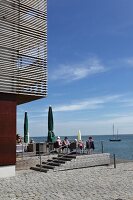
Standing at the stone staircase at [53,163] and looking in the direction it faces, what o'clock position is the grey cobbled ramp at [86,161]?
The grey cobbled ramp is roughly at 7 o'clock from the stone staircase.

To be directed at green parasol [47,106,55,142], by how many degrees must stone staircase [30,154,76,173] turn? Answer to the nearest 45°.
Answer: approximately 135° to its right

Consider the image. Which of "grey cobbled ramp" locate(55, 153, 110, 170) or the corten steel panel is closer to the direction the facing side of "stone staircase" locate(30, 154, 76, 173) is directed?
the corten steel panel

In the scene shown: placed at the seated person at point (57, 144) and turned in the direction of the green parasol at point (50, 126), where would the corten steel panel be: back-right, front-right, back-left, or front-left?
back-left

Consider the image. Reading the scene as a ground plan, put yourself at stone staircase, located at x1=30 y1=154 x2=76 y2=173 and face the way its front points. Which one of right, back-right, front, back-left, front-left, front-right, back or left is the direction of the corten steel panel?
front

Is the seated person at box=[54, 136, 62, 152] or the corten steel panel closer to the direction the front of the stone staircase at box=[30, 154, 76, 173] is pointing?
the corten steel panel

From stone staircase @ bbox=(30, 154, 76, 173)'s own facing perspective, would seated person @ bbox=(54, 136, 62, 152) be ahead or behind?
behind

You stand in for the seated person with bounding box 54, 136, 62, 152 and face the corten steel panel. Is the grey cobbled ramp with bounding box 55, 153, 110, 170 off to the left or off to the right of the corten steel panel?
left

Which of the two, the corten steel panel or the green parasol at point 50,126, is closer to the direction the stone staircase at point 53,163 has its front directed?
the corten steel panel

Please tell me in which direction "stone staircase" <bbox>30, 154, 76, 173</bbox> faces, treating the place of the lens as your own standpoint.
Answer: facing the viewer and to the left of the viewer
